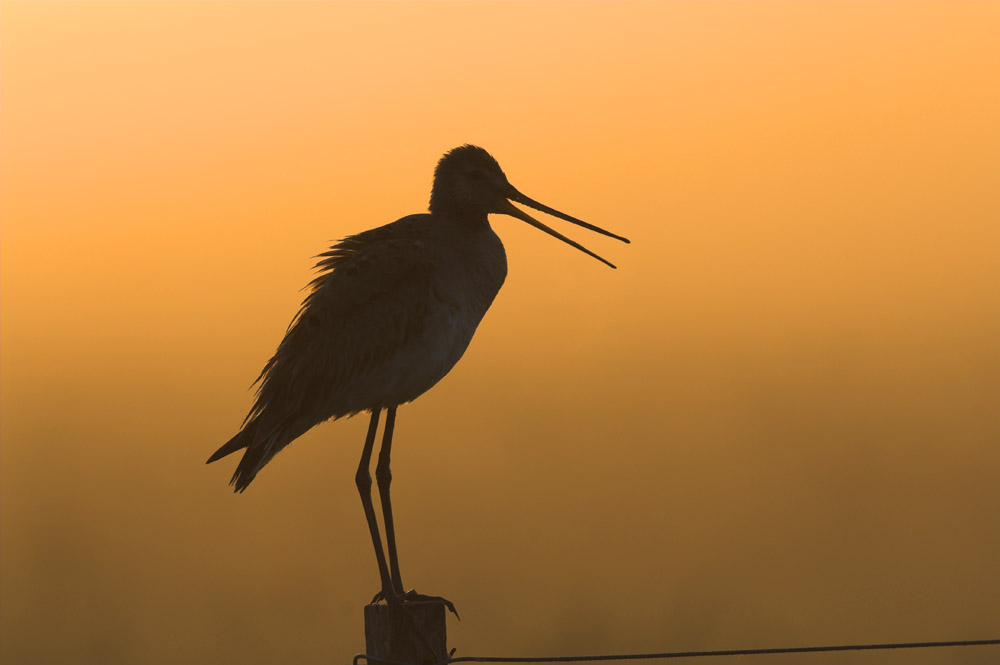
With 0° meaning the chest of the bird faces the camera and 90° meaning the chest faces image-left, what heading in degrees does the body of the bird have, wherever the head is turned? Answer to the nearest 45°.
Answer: approximately 270°
